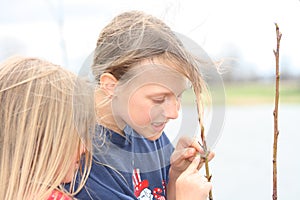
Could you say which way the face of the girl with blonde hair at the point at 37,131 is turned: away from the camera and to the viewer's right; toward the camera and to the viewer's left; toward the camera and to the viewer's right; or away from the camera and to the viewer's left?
away from the camera and to the viewer's right

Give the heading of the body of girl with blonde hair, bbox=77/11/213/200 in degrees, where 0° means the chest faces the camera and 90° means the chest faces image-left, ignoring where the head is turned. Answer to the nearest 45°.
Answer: approximately 315°

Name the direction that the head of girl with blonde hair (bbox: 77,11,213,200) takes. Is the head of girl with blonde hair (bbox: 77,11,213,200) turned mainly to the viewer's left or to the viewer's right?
to the viewer's right

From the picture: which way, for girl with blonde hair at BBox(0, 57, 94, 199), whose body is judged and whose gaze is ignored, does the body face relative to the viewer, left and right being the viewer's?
facing away from the viewer and to the right of the viewer

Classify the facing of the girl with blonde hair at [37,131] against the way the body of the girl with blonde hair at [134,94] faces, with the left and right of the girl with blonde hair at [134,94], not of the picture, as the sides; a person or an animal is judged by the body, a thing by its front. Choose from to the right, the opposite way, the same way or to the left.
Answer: to the left

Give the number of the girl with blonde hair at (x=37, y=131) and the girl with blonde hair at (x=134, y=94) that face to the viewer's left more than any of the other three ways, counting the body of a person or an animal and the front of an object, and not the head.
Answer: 0
